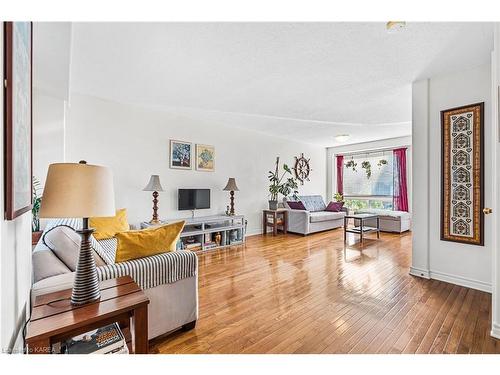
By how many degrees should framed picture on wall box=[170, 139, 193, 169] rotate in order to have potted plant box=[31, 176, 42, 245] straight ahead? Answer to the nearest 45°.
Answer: approximately 90° to its right

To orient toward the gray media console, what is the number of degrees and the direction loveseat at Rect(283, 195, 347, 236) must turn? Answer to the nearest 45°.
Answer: approximately 90° to its right

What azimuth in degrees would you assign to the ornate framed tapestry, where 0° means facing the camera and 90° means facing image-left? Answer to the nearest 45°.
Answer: approximately 45°

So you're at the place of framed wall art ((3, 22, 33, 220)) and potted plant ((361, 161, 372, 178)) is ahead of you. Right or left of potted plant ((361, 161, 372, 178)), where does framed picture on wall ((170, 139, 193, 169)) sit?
left

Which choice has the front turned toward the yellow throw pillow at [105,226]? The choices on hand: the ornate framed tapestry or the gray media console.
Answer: the ornate framed tapestry

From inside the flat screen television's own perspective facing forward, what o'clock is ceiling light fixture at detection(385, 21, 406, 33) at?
The ceiling light fixture is roughly at 11 o'clock from the flat screen television.

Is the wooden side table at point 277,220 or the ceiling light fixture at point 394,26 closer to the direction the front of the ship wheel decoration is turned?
the ceiling light fixture

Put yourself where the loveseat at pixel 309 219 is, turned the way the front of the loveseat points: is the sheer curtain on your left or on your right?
on your left

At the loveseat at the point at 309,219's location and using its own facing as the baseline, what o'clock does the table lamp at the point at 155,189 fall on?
The table lamp is roughly at 3 o'clock from the loveseat.

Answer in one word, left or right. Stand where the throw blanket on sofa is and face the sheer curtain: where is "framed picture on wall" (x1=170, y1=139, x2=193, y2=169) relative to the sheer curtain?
left

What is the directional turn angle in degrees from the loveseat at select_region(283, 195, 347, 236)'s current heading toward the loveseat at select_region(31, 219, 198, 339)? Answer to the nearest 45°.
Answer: approximately 45° to its right

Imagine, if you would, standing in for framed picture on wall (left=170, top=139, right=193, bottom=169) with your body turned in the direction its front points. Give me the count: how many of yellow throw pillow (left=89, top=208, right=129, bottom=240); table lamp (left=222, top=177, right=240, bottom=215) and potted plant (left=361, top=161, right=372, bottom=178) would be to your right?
1

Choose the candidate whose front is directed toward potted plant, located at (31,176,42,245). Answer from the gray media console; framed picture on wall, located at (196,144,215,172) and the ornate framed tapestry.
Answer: the ornate framed tapestry

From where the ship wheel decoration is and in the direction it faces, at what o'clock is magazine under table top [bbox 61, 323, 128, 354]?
The magazine under table top is roughly at 2 o'clock from the ship wheel decoration.
